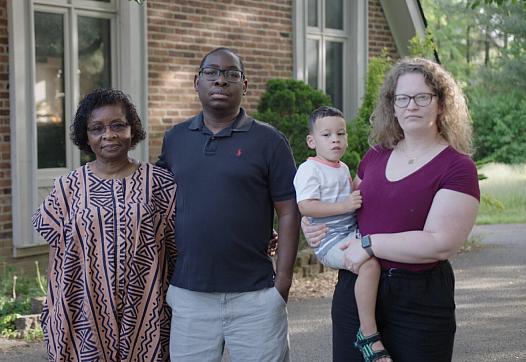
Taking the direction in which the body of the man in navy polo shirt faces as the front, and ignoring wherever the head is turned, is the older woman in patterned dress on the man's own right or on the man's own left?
on the man's own right

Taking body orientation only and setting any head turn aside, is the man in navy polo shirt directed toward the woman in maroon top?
no

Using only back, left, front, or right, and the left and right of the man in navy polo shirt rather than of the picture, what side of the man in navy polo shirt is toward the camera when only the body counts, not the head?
front

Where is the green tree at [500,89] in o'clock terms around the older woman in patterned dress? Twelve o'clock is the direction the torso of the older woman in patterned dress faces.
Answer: The green tree is roughly at 7 o'clock from the older woman in patterned dress.

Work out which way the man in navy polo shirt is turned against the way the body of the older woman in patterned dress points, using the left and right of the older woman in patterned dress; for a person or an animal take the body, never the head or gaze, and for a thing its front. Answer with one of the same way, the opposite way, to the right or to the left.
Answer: the same way

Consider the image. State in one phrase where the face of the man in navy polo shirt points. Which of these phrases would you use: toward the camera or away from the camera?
toward the camera

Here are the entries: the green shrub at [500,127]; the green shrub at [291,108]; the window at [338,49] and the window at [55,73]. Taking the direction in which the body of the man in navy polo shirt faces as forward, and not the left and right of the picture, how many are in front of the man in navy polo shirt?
0

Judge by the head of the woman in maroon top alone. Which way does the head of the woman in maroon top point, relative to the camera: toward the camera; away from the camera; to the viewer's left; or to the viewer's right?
toward the camera

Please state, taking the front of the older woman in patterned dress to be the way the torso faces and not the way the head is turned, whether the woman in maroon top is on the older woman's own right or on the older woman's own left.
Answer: on the older woman's own left

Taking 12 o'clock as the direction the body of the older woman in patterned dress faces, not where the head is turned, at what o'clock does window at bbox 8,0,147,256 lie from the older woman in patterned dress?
The window is roughly at 6 o'clock from the older woman in patterned dress.

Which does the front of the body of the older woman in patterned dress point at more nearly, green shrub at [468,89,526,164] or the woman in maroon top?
the woman in maroon top

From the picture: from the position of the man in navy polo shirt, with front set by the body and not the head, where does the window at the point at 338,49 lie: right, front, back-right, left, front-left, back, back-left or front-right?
back

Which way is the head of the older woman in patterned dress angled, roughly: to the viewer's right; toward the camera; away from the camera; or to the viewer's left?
toward the camera

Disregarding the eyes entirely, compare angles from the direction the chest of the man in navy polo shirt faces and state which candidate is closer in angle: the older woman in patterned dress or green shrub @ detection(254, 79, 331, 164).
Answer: the older woman in patterned dress

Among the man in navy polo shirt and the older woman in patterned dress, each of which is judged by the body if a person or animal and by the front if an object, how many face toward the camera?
2

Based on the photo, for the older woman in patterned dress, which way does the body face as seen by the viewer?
toward the camera
